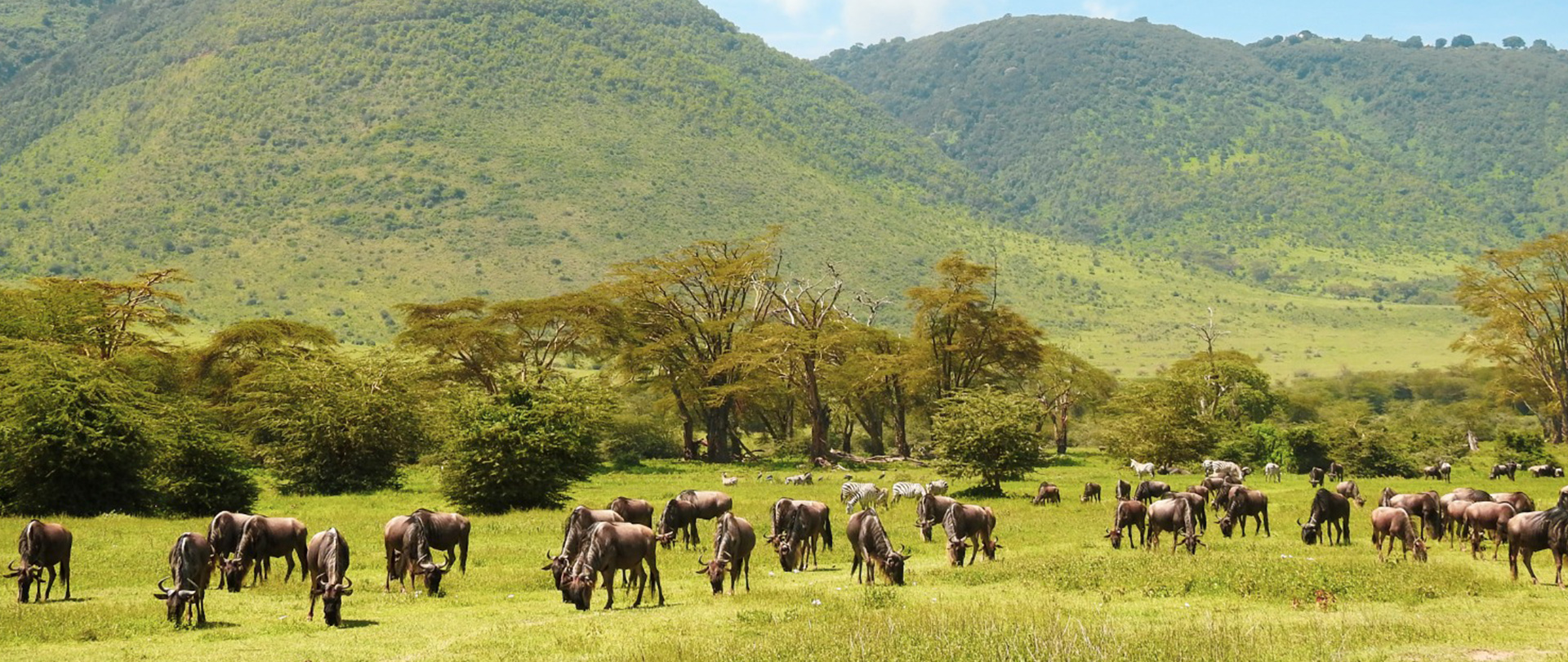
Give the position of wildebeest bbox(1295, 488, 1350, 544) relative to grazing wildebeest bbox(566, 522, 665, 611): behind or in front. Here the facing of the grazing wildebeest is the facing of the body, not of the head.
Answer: behind

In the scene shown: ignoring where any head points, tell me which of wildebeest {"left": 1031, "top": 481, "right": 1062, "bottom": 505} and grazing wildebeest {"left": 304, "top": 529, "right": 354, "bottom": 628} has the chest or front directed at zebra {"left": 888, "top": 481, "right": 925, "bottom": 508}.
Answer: wildebeest {"left": 1031, "top": 481, "right": 1062, "bottom": 505}

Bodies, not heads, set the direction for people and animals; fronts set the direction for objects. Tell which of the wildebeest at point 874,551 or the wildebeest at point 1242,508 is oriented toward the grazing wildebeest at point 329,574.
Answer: the wildebeest at point 1242,508

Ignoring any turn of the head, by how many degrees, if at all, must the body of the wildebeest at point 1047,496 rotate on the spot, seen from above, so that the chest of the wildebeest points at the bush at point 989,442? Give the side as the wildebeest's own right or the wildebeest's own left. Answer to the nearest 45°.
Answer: approximately 45° to the wildebeest's own right

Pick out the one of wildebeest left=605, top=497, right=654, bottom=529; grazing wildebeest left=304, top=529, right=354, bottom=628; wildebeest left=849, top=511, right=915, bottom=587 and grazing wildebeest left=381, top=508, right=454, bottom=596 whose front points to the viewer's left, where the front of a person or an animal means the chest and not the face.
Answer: wildebeest left=605, top=497, right=654, bottom=529

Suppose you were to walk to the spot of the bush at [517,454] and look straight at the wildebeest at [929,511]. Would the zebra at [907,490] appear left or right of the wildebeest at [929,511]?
left

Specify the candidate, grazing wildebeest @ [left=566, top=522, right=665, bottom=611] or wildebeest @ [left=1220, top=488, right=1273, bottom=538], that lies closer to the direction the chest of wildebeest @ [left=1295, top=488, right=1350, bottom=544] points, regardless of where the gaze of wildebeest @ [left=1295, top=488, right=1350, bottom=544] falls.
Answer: the grazing wildebeest

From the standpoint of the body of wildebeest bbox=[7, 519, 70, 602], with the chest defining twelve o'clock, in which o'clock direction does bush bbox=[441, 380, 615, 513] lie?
The bush is roughly at 6 o'clock from the wildebeest.

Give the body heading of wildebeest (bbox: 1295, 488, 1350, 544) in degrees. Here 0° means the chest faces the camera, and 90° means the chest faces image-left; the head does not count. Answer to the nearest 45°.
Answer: approximately 45°

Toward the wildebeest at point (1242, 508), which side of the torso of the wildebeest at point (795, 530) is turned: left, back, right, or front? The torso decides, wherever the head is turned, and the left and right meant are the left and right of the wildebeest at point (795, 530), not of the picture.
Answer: back

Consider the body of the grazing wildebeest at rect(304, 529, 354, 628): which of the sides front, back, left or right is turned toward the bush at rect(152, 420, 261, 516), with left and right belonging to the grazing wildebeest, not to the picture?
back

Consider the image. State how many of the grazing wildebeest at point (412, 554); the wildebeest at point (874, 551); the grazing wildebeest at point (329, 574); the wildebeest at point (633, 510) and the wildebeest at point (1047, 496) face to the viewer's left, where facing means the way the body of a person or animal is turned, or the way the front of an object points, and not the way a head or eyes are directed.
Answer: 2
